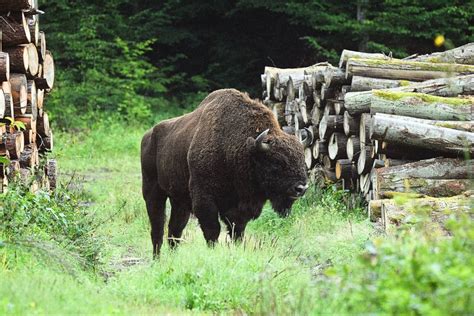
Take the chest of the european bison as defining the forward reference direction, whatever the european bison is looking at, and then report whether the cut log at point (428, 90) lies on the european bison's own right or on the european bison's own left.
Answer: on the european bison's own left

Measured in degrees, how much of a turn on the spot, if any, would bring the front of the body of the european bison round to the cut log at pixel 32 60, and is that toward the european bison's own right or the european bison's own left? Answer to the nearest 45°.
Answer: approximately 135° to the european bison's own right

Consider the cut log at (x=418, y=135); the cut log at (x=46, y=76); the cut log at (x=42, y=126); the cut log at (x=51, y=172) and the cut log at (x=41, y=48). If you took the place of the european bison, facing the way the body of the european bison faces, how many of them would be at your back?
4

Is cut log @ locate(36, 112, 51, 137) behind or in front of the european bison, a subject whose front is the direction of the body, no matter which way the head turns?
behind

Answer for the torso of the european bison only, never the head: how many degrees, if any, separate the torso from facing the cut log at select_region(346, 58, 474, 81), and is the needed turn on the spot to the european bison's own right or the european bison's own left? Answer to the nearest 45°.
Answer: approximately 90° to the european bison's own left

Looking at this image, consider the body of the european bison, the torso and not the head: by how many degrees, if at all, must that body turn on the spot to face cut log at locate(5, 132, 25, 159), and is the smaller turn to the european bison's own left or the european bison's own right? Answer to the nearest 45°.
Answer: approximately 135° to the european bison's own right

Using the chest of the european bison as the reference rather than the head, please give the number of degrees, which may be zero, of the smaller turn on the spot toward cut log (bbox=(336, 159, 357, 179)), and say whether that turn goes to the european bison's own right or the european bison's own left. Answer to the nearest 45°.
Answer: approximately 90° to the european bison's own left

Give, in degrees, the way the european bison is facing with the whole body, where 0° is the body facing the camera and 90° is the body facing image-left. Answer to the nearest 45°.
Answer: approximately 315°

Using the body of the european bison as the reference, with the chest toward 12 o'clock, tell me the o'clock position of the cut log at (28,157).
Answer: The cut log is roughly at 5 o'clock from the european bison.

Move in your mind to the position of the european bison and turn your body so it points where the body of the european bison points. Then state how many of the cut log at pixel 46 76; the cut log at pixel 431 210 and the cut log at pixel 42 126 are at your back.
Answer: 2
